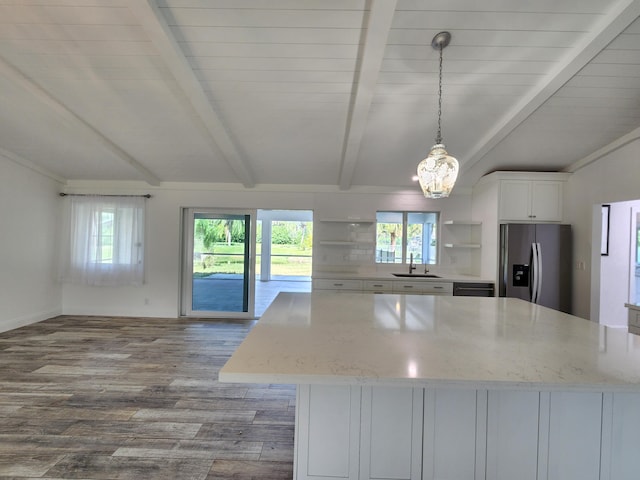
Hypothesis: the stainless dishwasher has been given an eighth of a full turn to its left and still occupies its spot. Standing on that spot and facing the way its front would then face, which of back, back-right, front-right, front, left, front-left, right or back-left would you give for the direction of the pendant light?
front-right

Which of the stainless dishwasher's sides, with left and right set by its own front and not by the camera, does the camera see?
front

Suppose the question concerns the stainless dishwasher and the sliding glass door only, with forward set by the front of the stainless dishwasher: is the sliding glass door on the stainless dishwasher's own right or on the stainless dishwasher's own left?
on the stainless dishwasher's own right

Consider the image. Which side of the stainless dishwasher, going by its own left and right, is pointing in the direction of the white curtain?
right

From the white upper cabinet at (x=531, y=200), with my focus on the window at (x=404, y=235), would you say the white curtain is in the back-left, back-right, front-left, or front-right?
front-left

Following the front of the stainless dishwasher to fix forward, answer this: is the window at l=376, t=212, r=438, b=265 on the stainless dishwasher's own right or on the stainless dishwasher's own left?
on the stainless dishwasher's own right

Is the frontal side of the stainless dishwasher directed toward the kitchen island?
yes

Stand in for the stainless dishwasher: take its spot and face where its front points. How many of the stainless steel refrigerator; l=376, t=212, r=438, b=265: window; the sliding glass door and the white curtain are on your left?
1

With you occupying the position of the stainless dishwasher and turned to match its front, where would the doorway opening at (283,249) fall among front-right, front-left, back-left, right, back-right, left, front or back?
back-right

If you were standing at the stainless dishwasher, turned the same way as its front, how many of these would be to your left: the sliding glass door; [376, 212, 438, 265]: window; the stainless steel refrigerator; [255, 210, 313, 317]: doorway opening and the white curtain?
1
